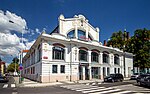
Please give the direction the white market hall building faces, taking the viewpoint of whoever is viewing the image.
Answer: facing the viewer and to the right of the viewer
